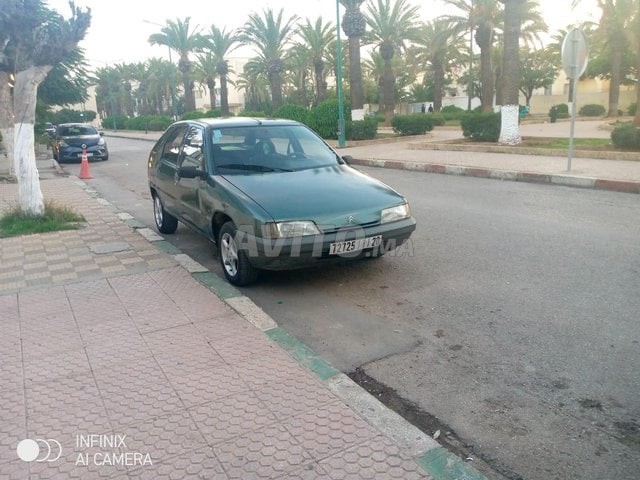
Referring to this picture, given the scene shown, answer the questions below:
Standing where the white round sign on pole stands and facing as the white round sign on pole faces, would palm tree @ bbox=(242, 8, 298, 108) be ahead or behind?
ahead

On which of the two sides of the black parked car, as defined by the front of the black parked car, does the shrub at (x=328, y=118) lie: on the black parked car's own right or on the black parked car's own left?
on the black parked car's own left

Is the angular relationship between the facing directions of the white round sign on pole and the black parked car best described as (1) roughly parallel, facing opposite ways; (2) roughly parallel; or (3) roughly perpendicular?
roughly parallel, facing opposite ways

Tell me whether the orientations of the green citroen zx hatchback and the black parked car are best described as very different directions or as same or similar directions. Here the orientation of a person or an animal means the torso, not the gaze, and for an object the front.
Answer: same or similar directions

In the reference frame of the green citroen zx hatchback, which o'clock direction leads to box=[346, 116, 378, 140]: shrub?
The shrub is roughly at 8 o'clock from the green citroen zx hatchback.

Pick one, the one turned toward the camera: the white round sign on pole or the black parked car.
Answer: the black parked car

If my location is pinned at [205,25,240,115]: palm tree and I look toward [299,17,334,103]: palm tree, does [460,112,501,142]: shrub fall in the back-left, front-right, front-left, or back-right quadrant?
front-right

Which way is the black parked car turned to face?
toward the camera

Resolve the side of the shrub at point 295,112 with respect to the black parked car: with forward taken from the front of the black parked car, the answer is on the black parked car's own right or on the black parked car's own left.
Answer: on the black parked car's own left

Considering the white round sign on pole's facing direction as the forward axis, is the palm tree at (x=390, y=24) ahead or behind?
ahead

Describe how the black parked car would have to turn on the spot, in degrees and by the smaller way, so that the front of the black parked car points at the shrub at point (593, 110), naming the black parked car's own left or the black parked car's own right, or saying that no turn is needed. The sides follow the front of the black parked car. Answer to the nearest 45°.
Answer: approximately 90° to the black parked car's own left

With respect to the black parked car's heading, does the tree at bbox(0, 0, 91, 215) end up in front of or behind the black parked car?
in front

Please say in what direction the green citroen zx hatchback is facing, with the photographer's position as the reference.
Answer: facing the viewer and to the right of the viewer

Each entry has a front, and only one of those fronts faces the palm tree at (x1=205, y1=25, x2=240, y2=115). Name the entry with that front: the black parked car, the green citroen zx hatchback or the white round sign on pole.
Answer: the white round sign on pole
